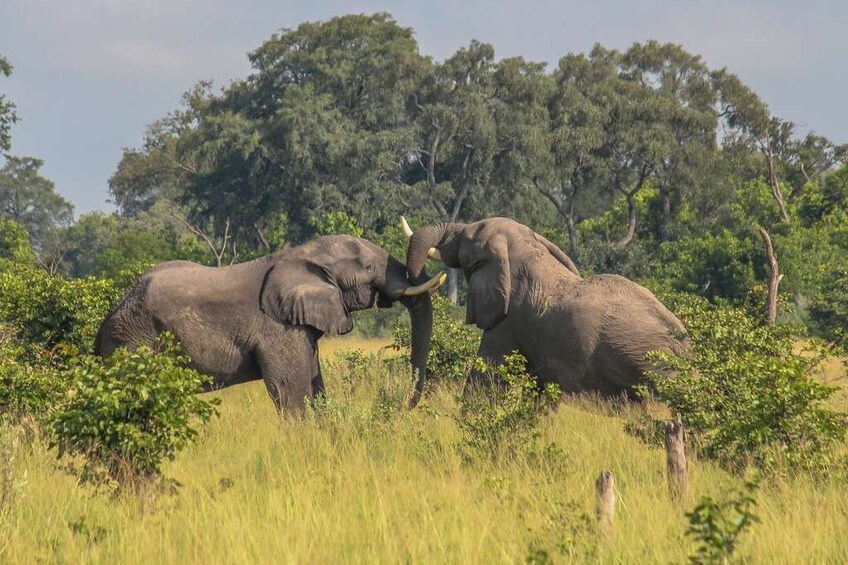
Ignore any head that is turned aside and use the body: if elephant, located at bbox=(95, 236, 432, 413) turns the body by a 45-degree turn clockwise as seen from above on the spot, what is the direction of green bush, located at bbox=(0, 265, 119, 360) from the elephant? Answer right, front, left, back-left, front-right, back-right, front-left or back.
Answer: back

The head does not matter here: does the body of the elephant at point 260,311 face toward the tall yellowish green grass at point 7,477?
no

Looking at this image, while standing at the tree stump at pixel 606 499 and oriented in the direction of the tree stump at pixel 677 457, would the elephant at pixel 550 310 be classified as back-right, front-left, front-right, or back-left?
front-left

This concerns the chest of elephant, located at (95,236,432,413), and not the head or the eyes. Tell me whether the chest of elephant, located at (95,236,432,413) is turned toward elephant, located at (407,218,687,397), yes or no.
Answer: yes

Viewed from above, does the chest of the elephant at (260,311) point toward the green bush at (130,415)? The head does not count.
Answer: no

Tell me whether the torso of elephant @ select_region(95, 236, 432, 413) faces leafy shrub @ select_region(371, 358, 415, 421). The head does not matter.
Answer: yes

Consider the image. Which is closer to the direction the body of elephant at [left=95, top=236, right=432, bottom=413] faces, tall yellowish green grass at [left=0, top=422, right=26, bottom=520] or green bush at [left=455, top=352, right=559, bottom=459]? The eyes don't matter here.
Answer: the green bush

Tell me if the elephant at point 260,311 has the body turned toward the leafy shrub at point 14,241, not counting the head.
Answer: no

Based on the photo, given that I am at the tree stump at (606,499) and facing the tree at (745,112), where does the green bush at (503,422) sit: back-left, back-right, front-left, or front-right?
front-left

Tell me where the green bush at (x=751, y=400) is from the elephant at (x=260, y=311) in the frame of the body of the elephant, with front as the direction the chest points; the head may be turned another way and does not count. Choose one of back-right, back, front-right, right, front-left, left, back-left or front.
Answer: front-right

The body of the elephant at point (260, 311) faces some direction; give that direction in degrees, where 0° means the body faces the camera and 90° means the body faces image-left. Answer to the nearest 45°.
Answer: approximately 270°

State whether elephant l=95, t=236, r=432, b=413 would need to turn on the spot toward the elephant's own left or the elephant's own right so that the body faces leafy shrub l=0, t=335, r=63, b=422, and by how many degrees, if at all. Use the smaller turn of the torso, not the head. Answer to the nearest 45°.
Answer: approximately 135° to the elephant's own right

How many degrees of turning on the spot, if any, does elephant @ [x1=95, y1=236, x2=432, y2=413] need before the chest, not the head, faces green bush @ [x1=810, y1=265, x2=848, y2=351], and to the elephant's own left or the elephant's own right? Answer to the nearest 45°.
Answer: approximately 45° to the elephant's own left
